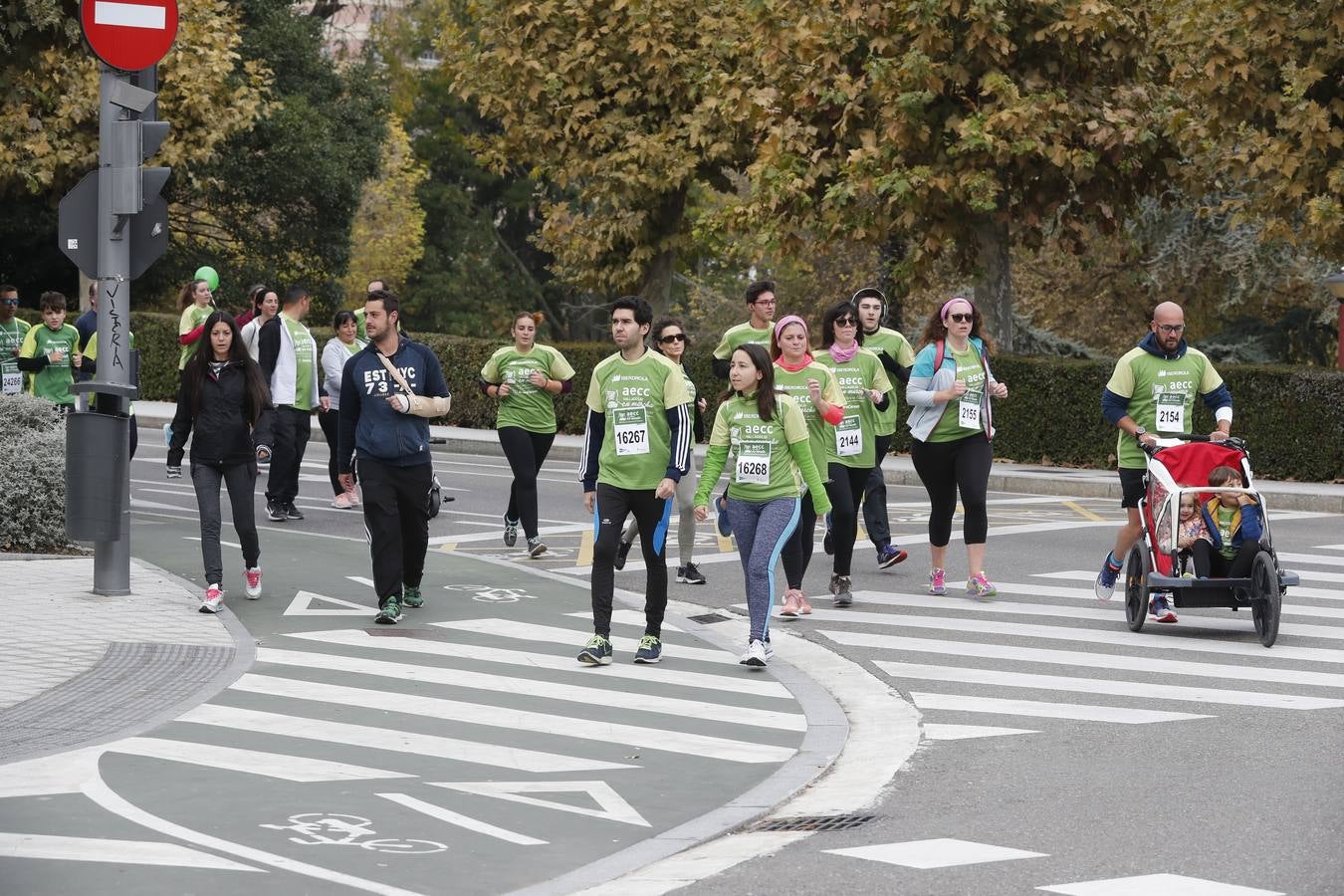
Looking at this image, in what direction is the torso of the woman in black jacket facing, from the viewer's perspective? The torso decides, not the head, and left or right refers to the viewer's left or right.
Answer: facing the viewer

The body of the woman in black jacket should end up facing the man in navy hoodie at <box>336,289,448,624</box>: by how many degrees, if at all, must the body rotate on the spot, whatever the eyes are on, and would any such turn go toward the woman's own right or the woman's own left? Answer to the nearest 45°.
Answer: approximately 45° to the woman's own left

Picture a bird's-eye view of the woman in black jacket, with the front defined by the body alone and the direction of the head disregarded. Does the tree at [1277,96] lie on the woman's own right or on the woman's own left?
on the woman's own left

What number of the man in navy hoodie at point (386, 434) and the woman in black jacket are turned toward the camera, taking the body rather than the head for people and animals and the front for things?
2

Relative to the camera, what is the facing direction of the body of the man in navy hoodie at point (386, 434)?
toward the camera

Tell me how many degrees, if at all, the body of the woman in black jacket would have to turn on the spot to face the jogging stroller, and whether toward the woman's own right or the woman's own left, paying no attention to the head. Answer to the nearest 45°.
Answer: approximately 90° to the woman's own left

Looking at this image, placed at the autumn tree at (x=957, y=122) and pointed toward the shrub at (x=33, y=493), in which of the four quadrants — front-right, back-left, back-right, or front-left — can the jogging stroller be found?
front-left

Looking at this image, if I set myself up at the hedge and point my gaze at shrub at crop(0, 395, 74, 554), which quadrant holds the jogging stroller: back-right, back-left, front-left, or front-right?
front-left

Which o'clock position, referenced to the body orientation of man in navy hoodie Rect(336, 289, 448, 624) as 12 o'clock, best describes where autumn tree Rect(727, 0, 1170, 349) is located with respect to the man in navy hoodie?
The autumn tree is roughly at 7 o'clock from the man in navy hoodie.

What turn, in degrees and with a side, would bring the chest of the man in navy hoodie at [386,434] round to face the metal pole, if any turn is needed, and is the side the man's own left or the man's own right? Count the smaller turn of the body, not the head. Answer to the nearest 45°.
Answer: approximately 90° to the man's own right

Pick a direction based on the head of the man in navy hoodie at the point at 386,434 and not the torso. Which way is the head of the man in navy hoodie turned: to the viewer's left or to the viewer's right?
to the viewer's left

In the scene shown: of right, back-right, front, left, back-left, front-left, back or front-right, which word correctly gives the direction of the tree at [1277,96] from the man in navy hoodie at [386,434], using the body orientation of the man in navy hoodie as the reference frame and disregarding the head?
back-left

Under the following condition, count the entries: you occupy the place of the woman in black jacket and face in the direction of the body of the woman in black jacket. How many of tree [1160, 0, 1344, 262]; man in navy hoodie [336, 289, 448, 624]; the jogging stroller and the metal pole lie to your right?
1

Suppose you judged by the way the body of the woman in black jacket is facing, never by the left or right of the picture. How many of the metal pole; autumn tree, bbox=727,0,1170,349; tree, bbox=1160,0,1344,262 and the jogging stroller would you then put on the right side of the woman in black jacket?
1

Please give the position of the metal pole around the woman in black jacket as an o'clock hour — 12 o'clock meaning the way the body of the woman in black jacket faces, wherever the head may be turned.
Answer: The metal pole is roughly at 3 o'clock from the woman in black jacket.
